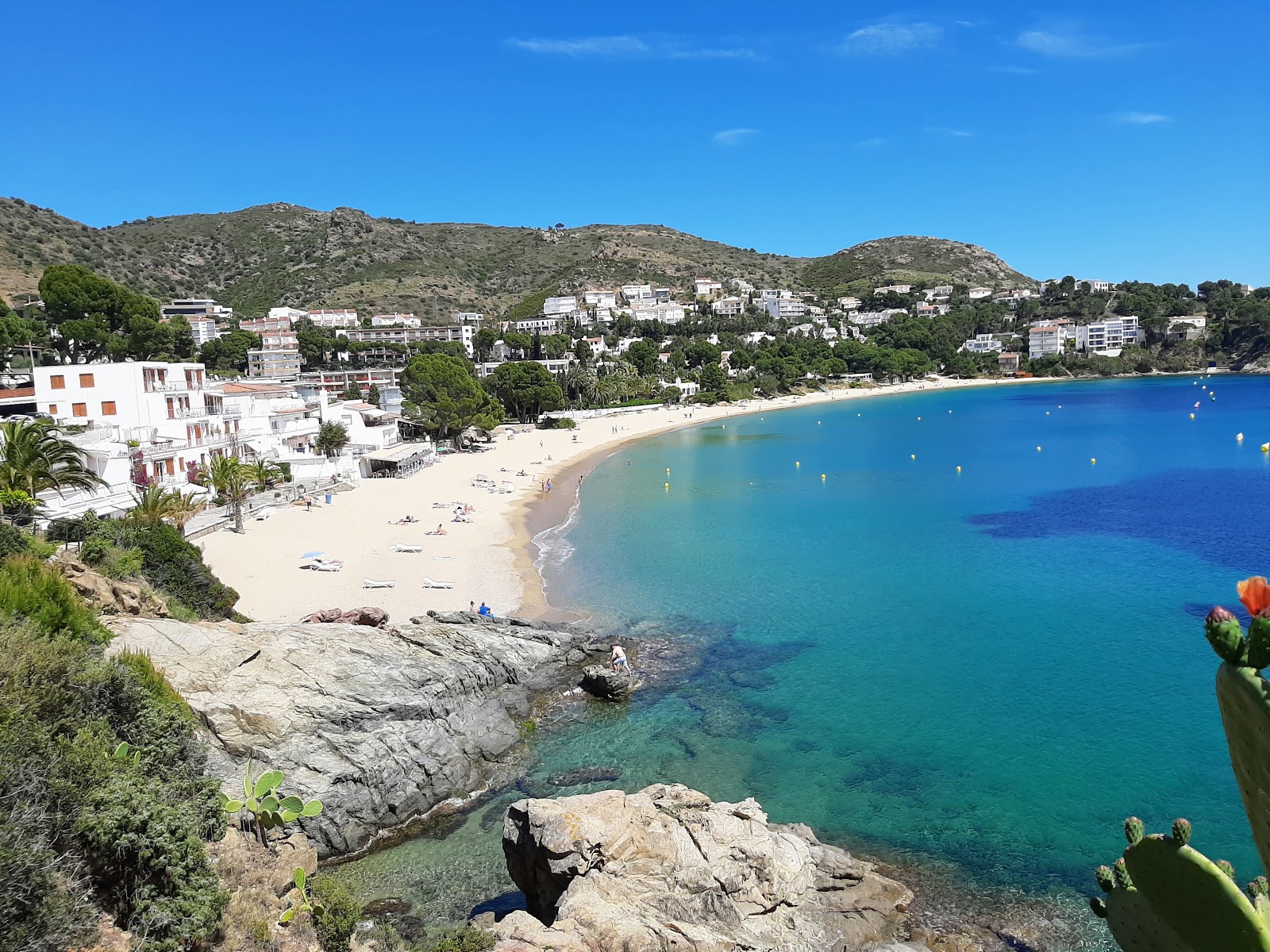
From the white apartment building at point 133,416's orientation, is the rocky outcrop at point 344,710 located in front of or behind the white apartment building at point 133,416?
in front

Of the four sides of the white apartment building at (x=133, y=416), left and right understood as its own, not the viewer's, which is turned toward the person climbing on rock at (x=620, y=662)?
front

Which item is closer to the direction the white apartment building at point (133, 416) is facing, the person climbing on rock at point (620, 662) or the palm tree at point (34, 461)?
the person climbing on rock

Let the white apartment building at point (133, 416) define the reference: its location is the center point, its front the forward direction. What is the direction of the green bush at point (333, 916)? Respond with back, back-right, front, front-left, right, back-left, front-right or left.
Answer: front-right

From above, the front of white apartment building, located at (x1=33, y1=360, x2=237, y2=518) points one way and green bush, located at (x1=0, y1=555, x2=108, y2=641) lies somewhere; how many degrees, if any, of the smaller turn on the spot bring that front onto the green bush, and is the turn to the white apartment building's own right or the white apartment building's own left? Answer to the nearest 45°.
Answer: approximately 45° to the white apartment building's own right

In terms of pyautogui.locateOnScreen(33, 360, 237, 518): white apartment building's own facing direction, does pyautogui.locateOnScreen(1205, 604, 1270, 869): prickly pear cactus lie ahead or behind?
ahead

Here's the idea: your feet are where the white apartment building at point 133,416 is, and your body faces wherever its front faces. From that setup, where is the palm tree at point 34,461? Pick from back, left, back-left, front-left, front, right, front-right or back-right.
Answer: front-right

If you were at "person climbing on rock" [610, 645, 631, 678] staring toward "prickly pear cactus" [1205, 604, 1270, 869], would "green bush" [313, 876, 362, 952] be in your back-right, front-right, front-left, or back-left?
front-right

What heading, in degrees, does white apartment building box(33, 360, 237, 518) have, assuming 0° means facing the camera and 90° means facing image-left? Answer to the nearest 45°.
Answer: approximately 315°
